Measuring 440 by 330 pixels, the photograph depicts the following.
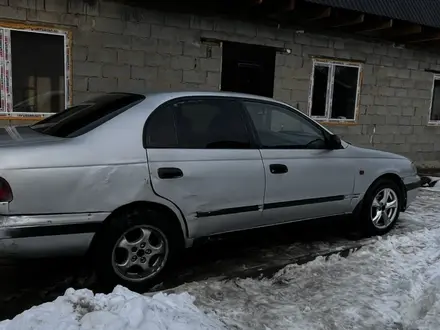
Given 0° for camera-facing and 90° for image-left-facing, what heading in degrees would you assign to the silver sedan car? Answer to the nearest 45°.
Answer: approximately 225°

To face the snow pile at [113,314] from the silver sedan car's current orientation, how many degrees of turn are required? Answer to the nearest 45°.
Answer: approximately 135° to its right
